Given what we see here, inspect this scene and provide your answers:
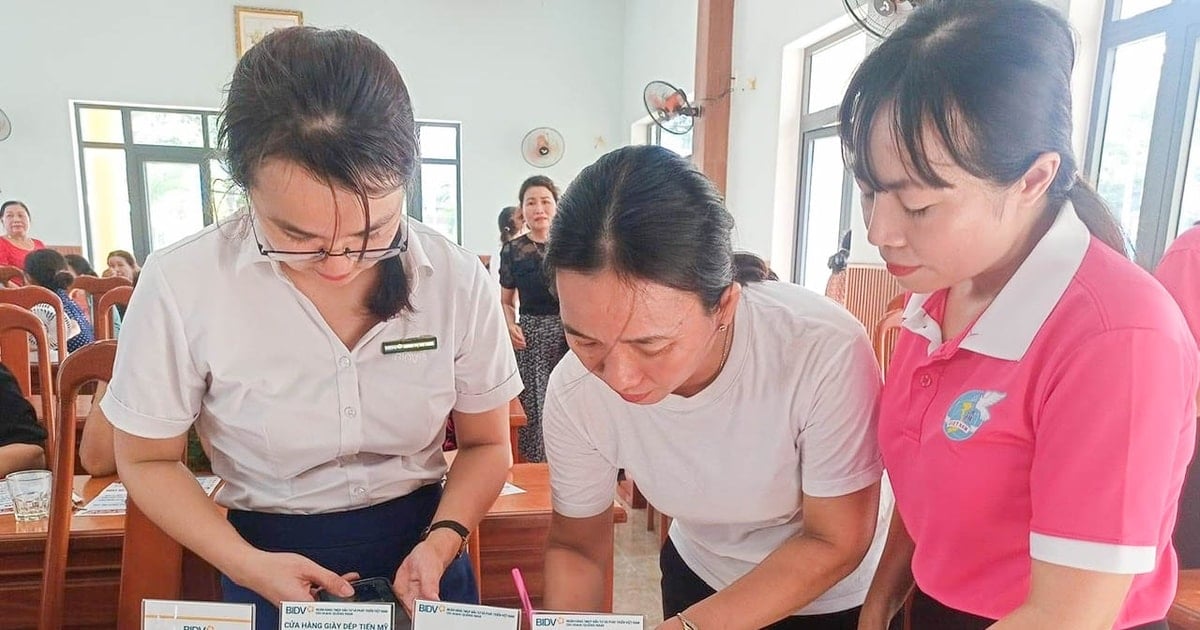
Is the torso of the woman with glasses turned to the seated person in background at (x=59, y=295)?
no

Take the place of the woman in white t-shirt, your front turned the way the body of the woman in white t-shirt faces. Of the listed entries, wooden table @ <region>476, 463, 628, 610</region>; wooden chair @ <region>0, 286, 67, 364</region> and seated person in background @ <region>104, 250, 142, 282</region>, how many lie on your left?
0

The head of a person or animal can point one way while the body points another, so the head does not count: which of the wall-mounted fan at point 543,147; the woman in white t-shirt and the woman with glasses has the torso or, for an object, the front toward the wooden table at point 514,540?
the wall-mounted fan

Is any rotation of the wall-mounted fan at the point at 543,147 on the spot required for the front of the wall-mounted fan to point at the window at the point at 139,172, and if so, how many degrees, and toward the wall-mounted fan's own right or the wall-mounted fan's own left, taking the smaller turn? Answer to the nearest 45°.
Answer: approximately 90° to the wall-mounted fan's own right

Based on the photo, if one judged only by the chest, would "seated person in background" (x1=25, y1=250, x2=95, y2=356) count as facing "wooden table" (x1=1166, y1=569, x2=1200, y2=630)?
no

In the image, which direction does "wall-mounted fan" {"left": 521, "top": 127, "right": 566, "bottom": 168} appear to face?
toward the camera

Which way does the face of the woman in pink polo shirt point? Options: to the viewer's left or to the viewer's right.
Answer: to the viewer's left

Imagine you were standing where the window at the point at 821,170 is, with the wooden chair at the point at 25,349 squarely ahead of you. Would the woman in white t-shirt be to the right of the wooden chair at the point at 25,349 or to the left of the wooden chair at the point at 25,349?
left

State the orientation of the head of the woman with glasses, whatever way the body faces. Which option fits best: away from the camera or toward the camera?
toward the camera

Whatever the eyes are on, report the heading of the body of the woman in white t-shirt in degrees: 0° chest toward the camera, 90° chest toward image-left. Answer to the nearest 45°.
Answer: approximately 45°

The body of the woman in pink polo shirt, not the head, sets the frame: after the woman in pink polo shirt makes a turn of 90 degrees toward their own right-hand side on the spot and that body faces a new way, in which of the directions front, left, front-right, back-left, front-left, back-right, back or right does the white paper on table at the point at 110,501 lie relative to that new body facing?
front-left

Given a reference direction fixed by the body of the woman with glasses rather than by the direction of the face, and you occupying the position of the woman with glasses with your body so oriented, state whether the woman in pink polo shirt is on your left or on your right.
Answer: on your left

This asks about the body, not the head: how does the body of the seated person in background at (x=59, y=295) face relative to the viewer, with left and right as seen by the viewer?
facing away from the viewer and to the left of the viewer

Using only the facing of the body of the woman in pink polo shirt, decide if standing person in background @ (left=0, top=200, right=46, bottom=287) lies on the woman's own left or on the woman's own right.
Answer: on the woman's own right

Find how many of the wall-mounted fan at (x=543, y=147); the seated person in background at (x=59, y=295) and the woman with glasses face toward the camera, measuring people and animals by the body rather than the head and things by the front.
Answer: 2

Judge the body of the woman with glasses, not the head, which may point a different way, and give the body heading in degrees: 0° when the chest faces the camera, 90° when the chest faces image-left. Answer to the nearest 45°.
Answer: approximately 0°

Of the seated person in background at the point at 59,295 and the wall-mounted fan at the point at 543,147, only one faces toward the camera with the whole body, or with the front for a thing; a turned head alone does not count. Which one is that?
the wall-mounted fan

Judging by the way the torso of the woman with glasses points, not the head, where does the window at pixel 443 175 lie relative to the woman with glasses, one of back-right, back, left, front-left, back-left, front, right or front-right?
back

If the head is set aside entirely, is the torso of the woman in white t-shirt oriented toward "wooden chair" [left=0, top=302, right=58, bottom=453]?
no
